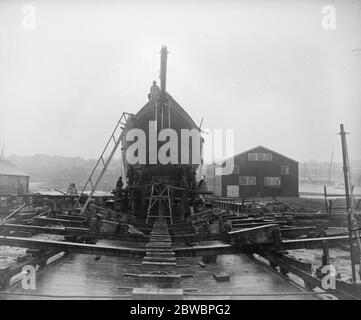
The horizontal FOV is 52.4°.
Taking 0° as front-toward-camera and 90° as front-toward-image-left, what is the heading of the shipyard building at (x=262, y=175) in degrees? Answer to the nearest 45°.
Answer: approximately 0°

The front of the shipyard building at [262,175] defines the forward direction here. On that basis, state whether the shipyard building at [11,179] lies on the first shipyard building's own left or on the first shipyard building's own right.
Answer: on the first shipyard building's own right

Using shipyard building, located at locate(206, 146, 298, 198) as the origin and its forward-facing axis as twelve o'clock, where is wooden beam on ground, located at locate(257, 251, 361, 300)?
The wooden beam on ground is roughly at 12 o'clock from the shipyard building.
